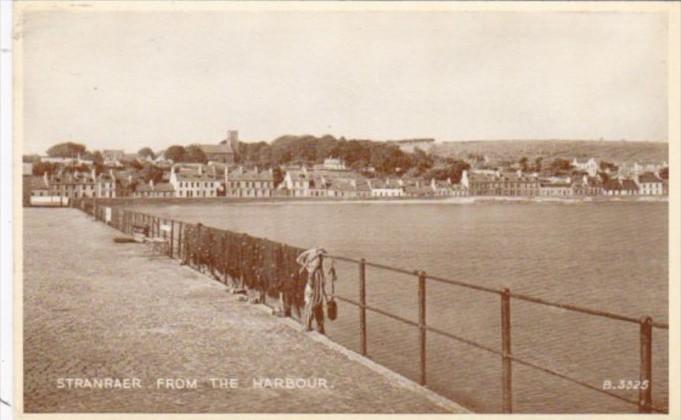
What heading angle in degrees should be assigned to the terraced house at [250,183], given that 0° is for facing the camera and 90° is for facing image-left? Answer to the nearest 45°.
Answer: approximately 0°

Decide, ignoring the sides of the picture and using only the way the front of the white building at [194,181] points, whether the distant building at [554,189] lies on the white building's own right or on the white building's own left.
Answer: on the white building's own left
